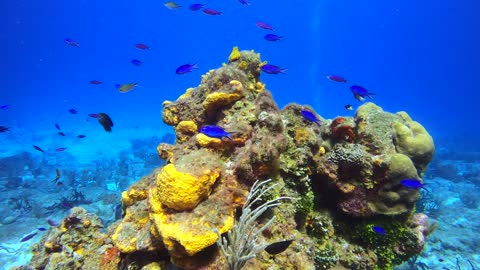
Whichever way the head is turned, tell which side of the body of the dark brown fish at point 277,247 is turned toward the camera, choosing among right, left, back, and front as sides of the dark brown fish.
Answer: left

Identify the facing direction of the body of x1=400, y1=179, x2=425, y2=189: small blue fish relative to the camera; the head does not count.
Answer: to the viewer's left

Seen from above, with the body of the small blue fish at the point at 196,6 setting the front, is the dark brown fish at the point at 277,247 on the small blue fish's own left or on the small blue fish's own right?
on the small blue fish's own left
